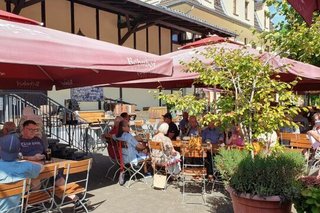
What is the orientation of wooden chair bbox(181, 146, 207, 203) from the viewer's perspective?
away from the camera

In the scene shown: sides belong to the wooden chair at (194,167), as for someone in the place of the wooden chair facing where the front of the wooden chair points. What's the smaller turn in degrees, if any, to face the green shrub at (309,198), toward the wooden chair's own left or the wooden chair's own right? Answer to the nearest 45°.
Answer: approximately 135° to the wooden chair's own right

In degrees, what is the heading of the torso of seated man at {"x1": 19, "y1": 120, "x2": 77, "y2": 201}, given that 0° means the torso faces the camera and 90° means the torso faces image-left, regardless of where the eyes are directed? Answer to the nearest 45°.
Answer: approximately 315°

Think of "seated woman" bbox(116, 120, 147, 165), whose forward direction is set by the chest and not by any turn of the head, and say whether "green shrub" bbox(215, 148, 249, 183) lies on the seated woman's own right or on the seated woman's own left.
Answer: on the seated woman's own right

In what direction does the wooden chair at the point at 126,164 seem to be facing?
to the viewer's right

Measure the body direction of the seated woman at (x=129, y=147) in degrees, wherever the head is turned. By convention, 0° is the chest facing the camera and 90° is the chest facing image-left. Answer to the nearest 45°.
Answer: approximately 270°

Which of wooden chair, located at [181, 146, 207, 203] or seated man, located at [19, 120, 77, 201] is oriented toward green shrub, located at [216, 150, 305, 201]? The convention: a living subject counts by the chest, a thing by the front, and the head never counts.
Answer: the seated man

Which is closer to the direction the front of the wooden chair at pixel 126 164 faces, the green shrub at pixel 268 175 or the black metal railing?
the green shrub

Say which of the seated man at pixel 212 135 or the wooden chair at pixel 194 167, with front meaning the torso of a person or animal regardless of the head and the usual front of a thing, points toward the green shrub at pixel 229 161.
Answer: the seated man

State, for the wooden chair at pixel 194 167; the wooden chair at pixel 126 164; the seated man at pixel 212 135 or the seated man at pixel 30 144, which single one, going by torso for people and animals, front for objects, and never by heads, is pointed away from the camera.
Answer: the wooden chair at pixel 194 167
